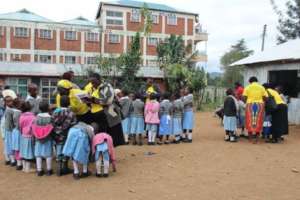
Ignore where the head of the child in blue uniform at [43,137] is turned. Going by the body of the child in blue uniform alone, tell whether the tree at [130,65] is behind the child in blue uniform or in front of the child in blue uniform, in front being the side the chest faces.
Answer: in front

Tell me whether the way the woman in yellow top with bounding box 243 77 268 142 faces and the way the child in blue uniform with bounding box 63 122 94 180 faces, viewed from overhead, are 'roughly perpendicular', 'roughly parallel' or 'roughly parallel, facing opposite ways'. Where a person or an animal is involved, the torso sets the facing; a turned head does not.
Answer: roughly parallel

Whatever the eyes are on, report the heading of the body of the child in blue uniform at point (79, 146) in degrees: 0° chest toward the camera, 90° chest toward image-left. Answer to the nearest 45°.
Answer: approximately 225°

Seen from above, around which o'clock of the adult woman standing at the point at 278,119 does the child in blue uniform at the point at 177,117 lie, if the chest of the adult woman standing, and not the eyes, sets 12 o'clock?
The child in blue uniform is roughly at 11 o'clock from the adult woman standing.

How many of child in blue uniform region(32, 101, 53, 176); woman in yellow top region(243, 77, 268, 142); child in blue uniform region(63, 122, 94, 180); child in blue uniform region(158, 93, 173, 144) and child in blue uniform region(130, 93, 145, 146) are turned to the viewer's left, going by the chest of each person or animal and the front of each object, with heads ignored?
0

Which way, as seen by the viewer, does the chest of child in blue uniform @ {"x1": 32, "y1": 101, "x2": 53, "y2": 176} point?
away from the camera

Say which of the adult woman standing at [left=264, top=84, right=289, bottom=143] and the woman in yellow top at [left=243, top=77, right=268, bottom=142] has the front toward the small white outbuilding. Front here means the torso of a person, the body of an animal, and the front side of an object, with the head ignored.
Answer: the woman in yellow top

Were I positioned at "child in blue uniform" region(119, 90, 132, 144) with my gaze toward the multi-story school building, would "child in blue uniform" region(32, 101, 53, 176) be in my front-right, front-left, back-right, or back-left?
back-left

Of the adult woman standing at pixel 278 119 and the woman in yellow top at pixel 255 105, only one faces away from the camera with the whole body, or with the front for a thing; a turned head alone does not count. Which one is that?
the woman in yellow top
